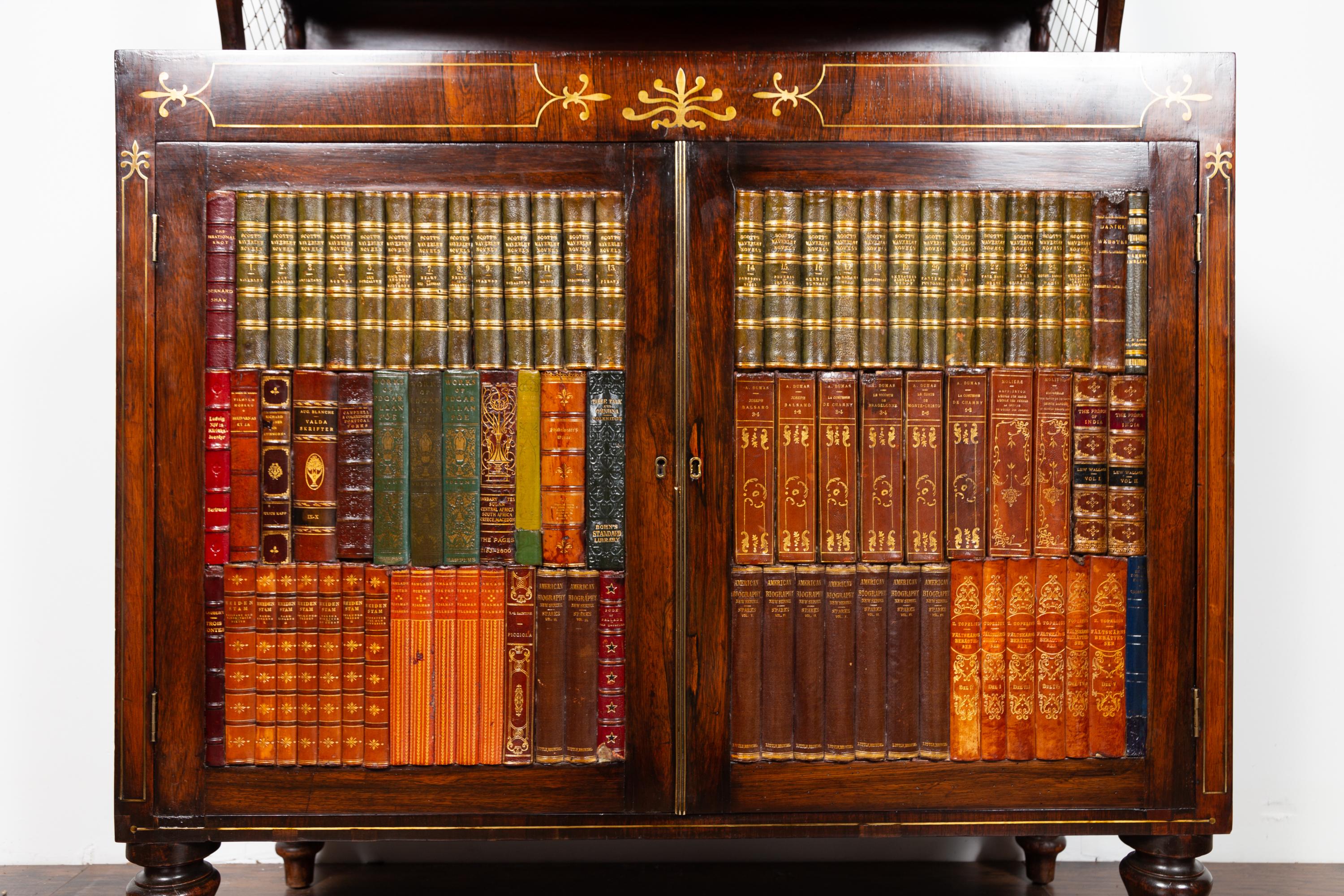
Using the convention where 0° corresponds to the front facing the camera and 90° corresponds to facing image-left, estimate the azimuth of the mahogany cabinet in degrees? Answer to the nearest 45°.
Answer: approximately 0°

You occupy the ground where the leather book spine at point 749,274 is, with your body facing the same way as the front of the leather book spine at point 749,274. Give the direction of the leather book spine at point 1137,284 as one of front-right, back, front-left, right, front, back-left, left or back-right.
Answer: left

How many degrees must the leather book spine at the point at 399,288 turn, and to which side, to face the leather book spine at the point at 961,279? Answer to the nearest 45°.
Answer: approximately 90° to its left

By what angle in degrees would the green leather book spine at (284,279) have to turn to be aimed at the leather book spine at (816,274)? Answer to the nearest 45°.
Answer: approximately 90° to its left

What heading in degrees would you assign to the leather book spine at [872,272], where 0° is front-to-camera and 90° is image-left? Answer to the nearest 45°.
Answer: approximately 0°

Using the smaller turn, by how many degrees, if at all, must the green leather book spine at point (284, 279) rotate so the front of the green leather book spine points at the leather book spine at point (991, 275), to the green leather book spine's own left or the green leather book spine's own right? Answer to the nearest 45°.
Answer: approximately 90° to the green leather book spine's own left

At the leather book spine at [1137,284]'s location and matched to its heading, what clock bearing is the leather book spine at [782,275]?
the leather book spine at [782,275] is roughly at 2 o'clock from the leather book spine at [1137,284].
